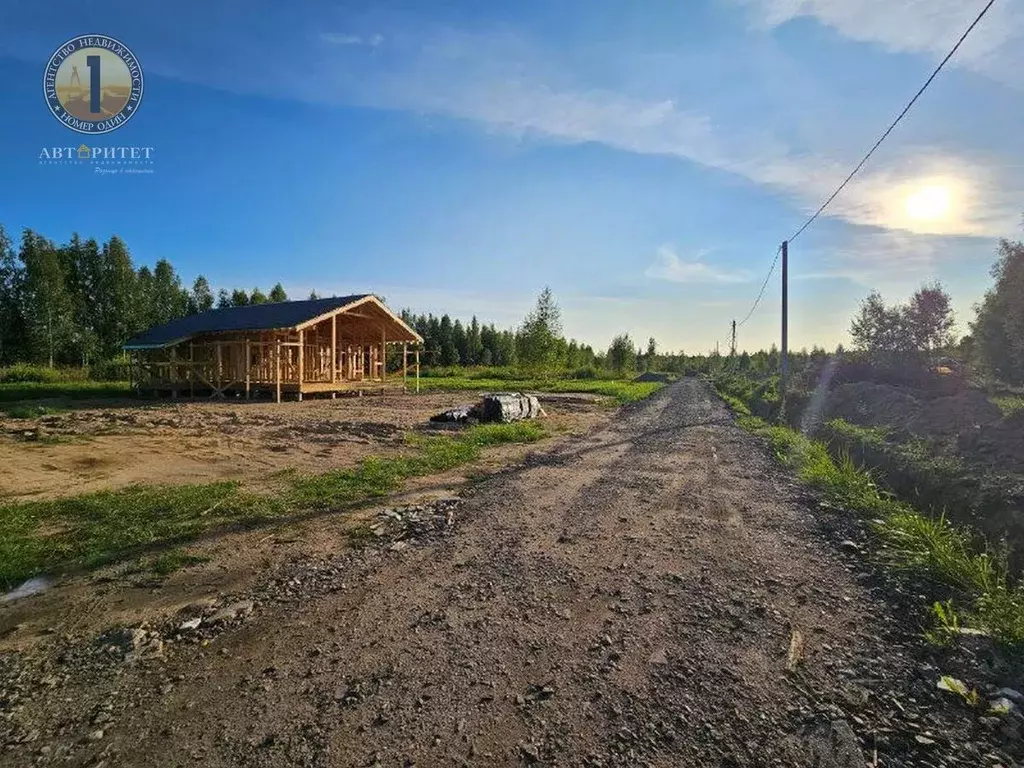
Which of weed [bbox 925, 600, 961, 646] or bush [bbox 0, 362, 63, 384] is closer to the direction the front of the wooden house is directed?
the weed

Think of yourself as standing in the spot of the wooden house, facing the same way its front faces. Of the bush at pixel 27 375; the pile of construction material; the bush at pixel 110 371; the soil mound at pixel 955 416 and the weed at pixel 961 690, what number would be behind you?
2

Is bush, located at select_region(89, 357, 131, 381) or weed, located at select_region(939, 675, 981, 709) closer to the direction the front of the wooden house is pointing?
the weed

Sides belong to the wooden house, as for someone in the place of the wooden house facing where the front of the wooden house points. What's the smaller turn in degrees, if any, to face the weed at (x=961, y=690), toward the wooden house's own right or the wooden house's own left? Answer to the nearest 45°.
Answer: approximately 45° to the wooden house's own right

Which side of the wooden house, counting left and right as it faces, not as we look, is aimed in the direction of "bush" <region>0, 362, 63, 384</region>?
back

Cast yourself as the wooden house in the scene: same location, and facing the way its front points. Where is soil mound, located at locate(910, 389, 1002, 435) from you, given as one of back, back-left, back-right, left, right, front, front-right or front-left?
front

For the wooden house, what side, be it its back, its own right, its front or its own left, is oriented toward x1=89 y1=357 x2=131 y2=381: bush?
back

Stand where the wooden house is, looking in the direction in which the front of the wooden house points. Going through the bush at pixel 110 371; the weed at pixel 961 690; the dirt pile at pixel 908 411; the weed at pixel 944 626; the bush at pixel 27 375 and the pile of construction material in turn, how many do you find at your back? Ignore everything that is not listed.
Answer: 2

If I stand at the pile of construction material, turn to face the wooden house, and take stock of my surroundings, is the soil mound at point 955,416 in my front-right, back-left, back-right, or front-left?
back-right

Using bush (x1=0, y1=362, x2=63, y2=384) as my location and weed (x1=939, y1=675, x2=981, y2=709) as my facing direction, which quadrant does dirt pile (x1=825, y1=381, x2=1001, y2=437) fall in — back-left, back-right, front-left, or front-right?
front-left

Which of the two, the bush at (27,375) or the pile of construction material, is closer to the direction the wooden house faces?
the pile of construction material

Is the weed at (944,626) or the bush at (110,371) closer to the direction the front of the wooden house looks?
the weed

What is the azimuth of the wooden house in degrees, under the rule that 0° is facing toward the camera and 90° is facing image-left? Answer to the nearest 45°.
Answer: approximately 315°

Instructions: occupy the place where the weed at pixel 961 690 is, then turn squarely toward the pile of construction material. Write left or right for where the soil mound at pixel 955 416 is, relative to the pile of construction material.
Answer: right

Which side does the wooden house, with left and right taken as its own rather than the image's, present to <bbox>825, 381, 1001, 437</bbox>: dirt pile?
front

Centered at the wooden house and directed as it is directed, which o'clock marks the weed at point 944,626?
The weed is roughly at 1 o'clock from the wooden house.

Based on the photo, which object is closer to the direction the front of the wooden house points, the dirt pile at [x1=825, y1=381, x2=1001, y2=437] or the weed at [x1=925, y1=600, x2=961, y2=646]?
the dirt pile
